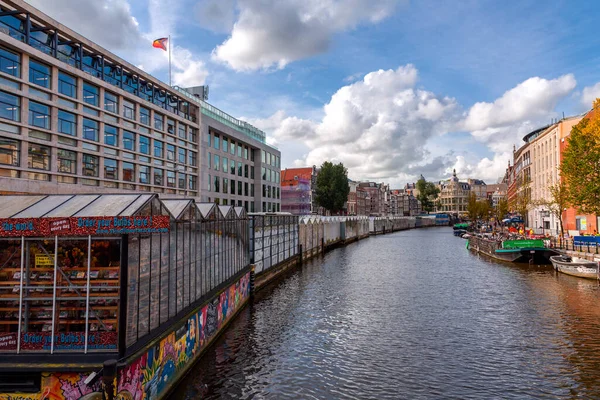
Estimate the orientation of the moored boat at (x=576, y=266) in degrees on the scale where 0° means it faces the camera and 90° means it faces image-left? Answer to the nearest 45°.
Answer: approximately 135°
